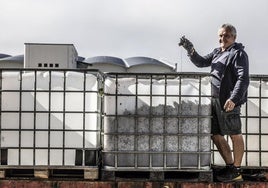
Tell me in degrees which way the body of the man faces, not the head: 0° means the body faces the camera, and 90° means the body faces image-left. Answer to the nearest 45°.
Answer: approximately 45°

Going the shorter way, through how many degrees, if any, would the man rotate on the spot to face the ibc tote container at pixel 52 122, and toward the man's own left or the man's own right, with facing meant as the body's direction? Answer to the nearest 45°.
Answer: approximately 45° to the man's own right

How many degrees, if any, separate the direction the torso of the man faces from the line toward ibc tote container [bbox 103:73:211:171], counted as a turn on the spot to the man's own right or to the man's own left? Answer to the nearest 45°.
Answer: approximately 45° to the man's own right
